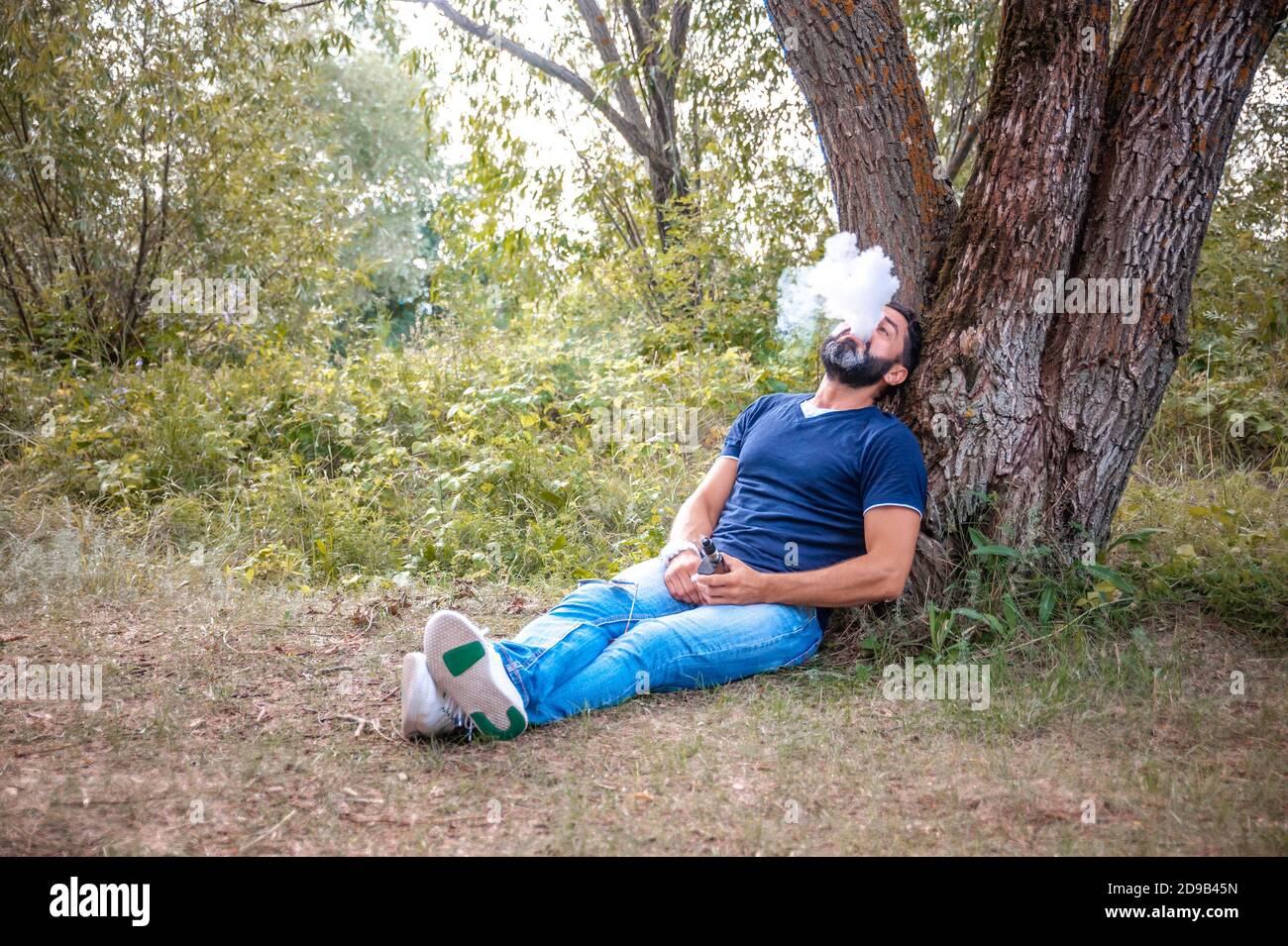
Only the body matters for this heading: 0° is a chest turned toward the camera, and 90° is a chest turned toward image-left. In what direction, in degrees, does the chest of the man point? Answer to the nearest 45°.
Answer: approximately 45°
